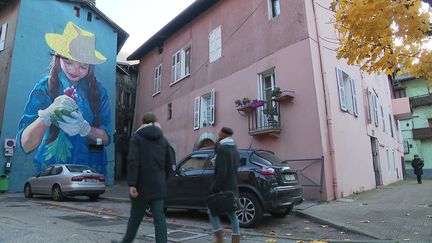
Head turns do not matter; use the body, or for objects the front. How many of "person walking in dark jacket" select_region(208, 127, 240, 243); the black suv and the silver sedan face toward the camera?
0

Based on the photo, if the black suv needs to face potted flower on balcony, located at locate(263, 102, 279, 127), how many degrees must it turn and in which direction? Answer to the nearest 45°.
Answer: approximately 45° to its right

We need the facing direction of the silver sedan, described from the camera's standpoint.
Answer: facing away from the viewer and to the left of the viewer

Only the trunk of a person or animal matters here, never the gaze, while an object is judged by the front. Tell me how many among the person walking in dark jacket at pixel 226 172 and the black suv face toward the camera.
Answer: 0

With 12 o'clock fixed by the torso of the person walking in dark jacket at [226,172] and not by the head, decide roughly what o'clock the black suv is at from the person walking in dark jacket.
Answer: The black suv is roughly at 2 o'clock from the person walking in dark jacket.

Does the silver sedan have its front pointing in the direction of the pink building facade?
no

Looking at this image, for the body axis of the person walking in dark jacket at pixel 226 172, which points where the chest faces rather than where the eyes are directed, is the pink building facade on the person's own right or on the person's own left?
on the person's own right

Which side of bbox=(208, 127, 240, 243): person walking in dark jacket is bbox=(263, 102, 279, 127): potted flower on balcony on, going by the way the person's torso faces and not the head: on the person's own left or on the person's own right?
on the person's own right

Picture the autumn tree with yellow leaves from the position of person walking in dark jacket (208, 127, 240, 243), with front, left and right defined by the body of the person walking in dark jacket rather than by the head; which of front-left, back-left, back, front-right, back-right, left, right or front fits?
back-right

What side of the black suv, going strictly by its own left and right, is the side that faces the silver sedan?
front

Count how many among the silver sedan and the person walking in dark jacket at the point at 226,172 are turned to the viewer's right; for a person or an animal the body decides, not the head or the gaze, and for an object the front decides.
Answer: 0

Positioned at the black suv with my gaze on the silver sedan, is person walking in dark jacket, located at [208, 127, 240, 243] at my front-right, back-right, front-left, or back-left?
back-left

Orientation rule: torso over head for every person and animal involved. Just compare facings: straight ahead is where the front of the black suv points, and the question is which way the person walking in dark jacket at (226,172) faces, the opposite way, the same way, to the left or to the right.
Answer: the same way

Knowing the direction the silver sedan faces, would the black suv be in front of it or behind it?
behind

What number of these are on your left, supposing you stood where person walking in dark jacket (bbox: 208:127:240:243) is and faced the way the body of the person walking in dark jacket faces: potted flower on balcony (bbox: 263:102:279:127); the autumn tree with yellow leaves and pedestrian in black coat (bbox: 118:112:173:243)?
1

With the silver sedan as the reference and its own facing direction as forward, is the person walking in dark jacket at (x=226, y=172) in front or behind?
behind
